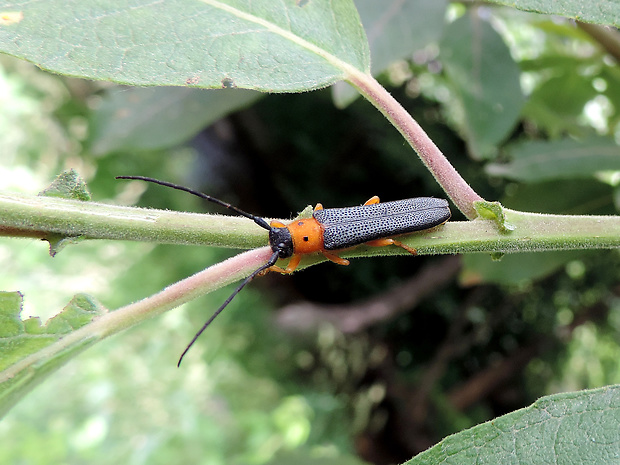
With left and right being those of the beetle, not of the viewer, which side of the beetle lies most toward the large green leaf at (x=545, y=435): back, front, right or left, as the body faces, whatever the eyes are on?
left

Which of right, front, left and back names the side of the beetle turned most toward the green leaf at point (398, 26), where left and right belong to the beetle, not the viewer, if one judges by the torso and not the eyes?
right

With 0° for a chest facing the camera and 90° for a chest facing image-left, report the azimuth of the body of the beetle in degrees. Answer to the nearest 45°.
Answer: approximately 90°

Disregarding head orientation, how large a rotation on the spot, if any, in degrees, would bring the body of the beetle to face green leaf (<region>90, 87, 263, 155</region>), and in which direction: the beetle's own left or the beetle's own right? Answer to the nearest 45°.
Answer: approximately 45° to the beetle's own right

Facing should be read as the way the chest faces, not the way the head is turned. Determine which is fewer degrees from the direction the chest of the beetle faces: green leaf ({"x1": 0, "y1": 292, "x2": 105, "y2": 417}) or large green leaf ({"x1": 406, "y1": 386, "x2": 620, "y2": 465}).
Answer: the green leaf

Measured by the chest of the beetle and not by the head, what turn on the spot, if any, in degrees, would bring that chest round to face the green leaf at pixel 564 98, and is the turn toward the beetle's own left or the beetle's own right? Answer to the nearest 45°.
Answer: approximately 135° to the beetle's own right
